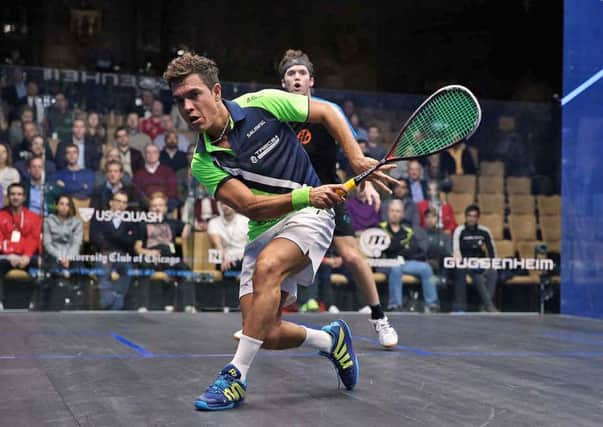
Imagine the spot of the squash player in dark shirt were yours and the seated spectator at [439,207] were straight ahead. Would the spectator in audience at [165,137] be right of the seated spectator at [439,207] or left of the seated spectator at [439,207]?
left

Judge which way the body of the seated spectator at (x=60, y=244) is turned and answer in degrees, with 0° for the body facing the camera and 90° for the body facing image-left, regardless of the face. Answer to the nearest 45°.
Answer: approximately 0°
